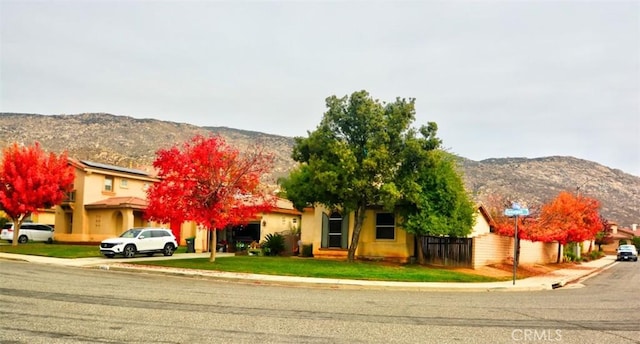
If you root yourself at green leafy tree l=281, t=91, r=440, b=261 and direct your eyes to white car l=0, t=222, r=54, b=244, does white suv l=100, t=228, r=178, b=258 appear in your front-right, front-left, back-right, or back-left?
front-left

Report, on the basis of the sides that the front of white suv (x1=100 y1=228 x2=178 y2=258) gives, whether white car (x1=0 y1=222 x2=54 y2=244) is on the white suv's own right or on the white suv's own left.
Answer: on the white suv's own right

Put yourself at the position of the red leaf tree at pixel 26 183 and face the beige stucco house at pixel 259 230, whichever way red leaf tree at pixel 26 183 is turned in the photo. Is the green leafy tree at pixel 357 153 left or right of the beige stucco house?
right

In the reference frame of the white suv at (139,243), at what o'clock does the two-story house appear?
The two-story house is roughly at 4 o'clock from the white suv.

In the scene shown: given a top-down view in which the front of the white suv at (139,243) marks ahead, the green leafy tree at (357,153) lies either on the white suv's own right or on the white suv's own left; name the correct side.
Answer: on the white suv's own left

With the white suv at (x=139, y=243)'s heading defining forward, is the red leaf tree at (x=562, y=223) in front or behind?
behind

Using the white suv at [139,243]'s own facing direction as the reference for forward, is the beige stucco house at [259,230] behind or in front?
behind

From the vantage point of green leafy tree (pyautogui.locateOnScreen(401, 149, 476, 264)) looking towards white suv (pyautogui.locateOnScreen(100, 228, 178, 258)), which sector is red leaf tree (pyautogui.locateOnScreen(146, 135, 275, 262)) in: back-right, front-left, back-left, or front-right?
front-left

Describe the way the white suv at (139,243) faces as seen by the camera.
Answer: facing the viewer and to the left of the viewer
